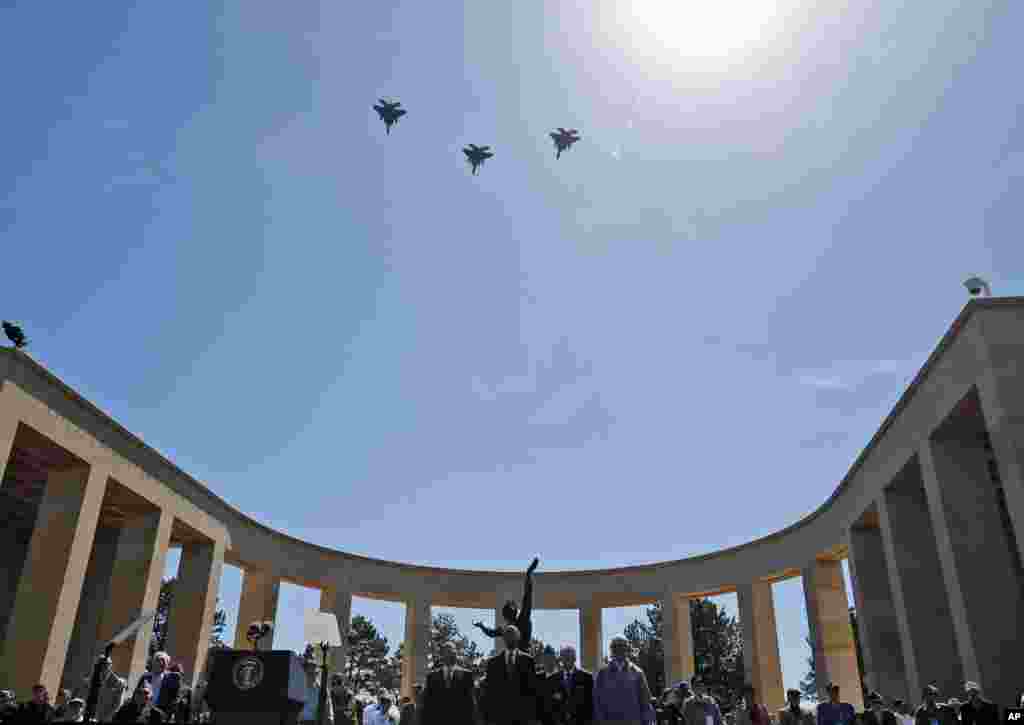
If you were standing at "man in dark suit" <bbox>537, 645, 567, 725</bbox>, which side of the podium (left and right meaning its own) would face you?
left

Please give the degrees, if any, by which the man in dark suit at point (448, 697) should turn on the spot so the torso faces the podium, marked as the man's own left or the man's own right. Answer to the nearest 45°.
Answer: approximately 90° to the man's own right

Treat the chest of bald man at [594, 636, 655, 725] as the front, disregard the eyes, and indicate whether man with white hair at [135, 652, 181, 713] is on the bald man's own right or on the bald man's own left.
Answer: on the bald man's own right

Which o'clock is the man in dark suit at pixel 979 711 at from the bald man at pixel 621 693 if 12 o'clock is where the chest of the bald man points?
The man in dark suit is roughly at 8 o'clock from the bald man.

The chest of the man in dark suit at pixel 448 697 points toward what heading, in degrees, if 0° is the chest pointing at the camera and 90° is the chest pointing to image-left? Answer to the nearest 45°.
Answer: approximately 0°

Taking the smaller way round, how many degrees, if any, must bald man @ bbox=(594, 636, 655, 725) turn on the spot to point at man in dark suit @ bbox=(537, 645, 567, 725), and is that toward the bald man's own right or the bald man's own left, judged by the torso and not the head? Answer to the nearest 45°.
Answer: approximately 90° to the bald man's own right

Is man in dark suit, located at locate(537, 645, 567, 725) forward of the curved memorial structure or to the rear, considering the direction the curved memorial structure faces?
forward
